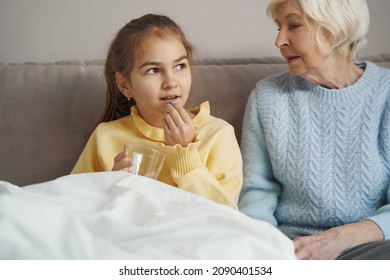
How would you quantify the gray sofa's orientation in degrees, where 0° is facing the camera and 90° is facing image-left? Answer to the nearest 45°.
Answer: approximately 0°
